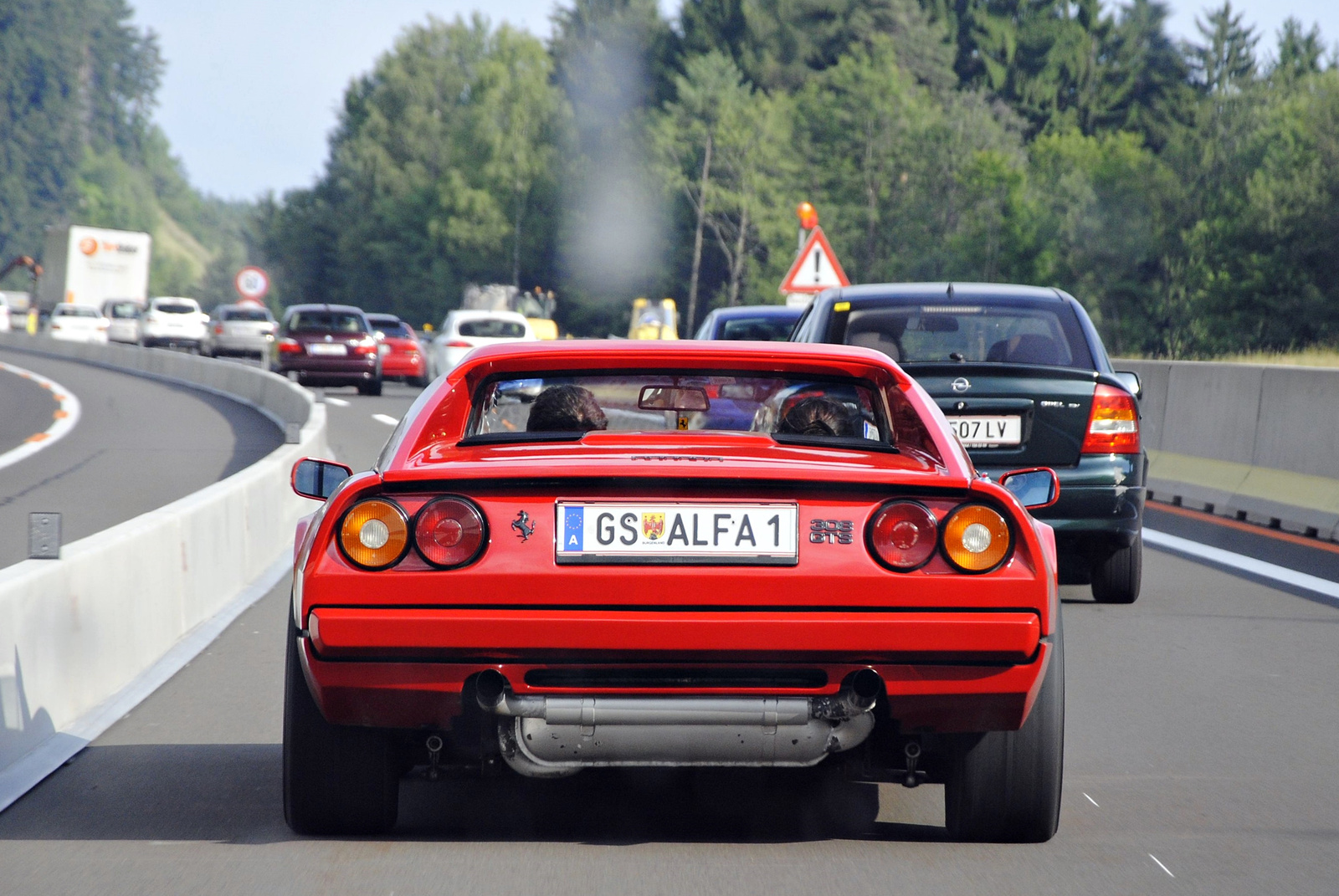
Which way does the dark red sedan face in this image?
away from the camera

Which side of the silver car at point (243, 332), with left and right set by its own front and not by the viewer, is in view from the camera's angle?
back

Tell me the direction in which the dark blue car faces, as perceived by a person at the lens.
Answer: facing away from the viewer

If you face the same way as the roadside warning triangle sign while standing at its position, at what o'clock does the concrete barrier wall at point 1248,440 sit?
The concrete barrier wall is roughly at 11 o'clock from the roadside warning triangle sign.

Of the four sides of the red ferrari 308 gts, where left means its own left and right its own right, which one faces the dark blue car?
front

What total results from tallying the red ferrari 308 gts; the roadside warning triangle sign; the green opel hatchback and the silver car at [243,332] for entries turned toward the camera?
1

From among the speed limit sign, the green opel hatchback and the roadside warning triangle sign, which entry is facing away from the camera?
the green opel hatchback

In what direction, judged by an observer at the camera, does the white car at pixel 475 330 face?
facing away from the viewer

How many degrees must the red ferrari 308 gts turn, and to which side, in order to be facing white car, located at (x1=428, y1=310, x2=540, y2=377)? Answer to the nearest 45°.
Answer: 0° — it already faces it

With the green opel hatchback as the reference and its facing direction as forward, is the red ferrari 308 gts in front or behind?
behind
